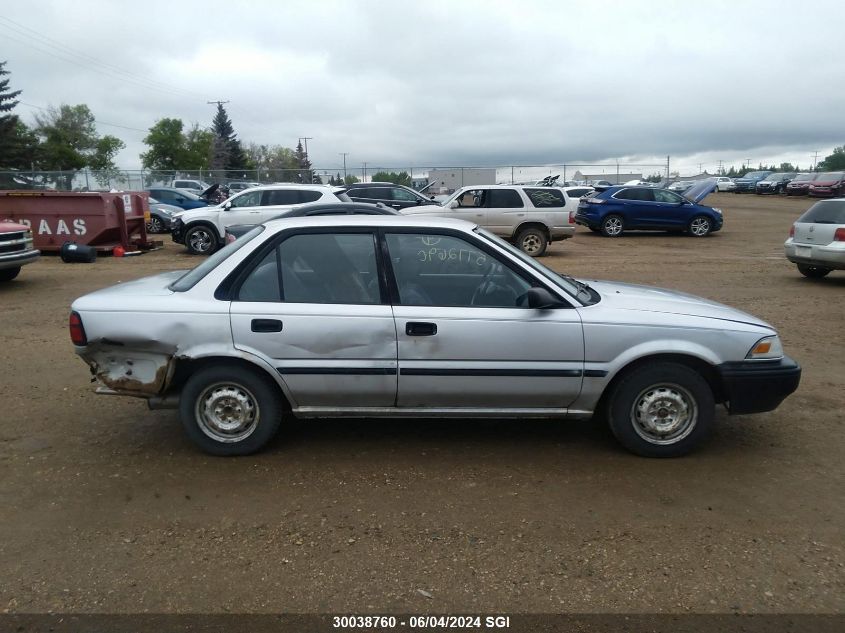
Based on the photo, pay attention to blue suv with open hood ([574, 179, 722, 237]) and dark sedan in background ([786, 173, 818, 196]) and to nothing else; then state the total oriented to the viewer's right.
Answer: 1

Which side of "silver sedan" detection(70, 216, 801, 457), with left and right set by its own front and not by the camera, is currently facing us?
right

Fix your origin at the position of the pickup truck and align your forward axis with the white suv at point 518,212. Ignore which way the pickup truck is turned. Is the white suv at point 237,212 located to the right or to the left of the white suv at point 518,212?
left

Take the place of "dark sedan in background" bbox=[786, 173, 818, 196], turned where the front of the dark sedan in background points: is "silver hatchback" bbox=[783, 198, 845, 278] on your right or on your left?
on your left

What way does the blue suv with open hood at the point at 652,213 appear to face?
to the viewer's right

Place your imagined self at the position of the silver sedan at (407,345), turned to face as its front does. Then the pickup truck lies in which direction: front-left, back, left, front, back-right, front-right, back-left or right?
back-left

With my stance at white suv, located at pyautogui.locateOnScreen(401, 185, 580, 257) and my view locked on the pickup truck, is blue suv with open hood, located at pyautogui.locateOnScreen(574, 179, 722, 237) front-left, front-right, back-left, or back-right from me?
back-right

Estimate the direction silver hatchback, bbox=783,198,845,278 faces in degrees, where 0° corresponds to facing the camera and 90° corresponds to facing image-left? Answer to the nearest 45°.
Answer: approximately 225°
